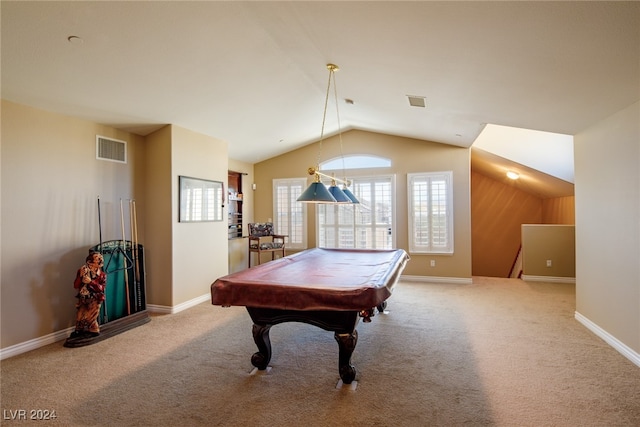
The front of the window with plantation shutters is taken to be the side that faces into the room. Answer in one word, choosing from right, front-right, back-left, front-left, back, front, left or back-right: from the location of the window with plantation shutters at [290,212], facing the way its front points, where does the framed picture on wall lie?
front-right

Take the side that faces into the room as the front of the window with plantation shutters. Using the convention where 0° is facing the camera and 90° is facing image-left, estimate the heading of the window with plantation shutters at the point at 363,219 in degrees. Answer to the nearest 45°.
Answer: approximately 0°

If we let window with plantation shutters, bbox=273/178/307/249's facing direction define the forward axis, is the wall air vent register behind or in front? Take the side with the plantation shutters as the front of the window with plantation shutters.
in front

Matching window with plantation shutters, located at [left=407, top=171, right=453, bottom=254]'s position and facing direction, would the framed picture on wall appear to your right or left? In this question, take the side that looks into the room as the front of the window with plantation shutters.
on your right

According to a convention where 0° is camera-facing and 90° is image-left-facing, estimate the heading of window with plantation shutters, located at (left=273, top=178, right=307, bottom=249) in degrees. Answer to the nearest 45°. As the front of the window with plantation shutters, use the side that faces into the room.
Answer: approximately 0°

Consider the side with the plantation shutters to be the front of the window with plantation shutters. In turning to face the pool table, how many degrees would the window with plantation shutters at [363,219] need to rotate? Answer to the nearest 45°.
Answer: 0° — it already faces it

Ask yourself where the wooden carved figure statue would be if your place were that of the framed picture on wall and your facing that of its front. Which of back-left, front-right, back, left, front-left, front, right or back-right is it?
right

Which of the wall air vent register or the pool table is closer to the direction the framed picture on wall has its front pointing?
the pool table

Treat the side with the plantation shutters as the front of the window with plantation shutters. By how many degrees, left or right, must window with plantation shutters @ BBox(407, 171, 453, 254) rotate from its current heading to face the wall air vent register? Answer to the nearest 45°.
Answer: approximately 45° to its right

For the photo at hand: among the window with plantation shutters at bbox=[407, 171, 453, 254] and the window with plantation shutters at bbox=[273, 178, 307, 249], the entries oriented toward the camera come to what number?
2

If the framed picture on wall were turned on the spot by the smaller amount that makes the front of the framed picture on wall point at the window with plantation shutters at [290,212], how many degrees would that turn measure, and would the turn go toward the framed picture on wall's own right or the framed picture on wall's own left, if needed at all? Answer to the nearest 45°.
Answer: approximately 90° to the framed picture on wall's own left

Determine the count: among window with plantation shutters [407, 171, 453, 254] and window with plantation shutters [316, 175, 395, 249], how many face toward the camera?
2
